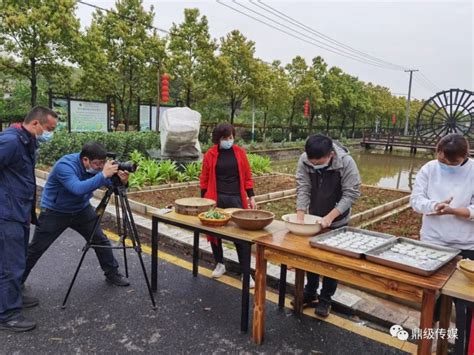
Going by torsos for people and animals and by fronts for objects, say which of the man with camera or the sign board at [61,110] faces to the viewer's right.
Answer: the man with camera

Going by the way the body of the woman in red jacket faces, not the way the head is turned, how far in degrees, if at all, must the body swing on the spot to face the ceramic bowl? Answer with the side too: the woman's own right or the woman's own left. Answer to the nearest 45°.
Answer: approximately 45° to the woman's own left

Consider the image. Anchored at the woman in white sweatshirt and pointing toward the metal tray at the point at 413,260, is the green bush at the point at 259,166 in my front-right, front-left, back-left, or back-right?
back-right

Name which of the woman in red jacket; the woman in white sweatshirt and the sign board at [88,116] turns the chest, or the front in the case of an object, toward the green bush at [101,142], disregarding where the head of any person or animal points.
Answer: the sign board

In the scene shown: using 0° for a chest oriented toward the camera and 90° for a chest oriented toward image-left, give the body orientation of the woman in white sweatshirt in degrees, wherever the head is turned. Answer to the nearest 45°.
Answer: approximately 0°

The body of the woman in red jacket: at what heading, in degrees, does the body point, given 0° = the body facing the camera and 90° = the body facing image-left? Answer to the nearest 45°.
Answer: approximately 0°

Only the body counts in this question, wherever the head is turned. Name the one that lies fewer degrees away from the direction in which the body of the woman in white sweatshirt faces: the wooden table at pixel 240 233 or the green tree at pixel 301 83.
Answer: the wooden table

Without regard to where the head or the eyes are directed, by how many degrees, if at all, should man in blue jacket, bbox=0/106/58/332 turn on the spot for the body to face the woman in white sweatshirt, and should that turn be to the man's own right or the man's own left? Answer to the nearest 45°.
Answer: approximately 45° to the man's own right

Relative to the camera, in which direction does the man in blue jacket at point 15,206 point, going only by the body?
to the viewer's right

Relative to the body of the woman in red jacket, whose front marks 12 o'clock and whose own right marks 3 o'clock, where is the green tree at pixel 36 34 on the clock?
The green tree is roughly at 5 o'clock from the woman in red jacket.

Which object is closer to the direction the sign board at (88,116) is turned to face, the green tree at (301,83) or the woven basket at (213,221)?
the woven basket
